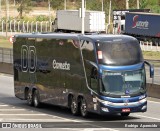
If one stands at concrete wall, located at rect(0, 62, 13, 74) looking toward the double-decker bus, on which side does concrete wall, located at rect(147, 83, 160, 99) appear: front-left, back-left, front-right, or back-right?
front-left

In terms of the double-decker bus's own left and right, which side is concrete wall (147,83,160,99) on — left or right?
on its left

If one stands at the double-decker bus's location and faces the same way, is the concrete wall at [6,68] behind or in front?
behind

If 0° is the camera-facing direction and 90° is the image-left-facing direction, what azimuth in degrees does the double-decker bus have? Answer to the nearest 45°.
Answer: approximately 315°
